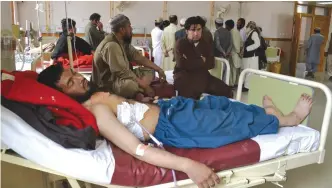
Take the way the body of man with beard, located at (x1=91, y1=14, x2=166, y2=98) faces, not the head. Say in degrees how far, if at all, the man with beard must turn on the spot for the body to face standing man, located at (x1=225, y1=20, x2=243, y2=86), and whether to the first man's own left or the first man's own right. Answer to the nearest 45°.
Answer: approximately 45° to the first man's own left

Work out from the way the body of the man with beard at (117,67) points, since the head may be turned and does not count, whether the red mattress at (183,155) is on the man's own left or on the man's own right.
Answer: on the man's own right

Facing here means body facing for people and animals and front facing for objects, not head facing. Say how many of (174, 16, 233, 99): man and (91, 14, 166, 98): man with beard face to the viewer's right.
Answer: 1

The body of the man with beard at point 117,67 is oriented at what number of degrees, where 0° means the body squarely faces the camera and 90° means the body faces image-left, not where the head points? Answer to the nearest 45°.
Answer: approximately 270°

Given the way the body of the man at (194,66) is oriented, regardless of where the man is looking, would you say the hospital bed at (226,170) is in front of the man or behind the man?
in front

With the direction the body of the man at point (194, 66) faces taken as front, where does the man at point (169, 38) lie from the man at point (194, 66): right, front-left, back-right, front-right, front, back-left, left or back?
back

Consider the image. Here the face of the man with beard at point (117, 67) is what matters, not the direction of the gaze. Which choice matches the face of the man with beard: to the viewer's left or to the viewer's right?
to the viewer's right

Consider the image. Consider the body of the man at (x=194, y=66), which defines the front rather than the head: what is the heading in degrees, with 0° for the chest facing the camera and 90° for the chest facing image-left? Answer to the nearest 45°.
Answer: approximately 0°

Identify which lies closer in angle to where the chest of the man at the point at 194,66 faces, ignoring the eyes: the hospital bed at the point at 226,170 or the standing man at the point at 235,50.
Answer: the hospital bed

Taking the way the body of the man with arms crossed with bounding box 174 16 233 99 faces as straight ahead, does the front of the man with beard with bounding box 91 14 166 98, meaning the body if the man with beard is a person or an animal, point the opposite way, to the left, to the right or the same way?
to the left
